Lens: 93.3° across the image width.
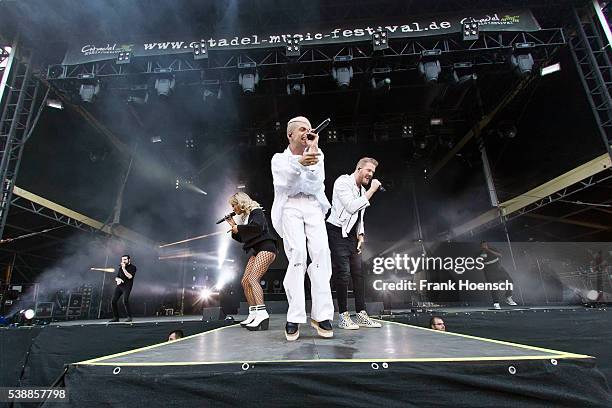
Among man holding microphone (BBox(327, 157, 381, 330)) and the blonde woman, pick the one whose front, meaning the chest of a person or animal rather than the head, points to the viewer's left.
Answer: the blonde woman

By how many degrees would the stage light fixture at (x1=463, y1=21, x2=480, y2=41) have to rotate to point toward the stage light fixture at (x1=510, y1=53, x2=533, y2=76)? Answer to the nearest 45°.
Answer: approximately 135° to its left

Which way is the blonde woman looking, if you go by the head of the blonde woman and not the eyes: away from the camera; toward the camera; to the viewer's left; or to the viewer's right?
to the viewer's left

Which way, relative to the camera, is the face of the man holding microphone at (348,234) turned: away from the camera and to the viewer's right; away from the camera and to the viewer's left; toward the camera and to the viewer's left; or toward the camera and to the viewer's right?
toward the camera and to the viewer's right

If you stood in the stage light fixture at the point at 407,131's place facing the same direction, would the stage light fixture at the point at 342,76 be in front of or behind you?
in front

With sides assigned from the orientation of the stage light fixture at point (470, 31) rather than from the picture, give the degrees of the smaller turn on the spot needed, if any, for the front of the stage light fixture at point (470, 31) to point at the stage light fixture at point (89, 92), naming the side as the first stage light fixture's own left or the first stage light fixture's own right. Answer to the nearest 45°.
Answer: approximately 45° to the first stage light fixture's own right

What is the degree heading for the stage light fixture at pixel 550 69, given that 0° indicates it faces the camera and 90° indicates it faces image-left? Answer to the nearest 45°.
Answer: approximately 45°

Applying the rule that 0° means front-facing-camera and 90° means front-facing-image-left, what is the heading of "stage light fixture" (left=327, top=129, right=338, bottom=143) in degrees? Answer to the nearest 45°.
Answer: approximately 0°

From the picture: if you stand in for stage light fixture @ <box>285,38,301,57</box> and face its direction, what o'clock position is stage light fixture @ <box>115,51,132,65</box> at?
stage light fixture @ <box>115,51,132,65</box> is roughly at 3 o'clock from stage light fixture @ <box>285,38,301,57</box>.

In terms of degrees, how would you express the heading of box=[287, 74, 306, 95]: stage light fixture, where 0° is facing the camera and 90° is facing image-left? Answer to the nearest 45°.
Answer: approximately 0°
